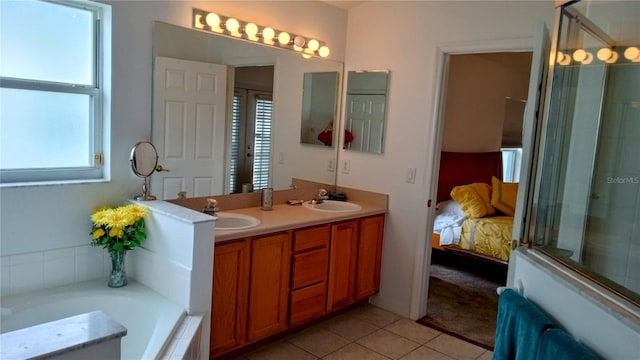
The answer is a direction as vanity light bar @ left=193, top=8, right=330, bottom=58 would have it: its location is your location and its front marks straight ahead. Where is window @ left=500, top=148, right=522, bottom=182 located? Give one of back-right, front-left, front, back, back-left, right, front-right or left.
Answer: left

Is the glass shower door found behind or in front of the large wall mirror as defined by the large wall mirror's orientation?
in front

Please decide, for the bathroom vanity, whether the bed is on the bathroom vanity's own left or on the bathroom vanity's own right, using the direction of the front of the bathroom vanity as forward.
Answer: on the bathroom vanity's own left

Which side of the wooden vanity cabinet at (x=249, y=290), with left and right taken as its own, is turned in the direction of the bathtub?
right

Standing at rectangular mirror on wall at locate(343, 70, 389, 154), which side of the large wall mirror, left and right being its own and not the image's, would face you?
left

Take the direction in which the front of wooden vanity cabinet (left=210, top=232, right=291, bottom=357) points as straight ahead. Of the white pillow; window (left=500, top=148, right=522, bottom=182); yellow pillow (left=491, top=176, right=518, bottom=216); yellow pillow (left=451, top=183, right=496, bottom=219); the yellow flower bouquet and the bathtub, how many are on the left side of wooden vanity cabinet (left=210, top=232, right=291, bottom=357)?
4

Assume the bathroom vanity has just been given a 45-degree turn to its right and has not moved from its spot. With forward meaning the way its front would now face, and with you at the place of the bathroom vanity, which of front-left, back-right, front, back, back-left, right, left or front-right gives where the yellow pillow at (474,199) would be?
back-left

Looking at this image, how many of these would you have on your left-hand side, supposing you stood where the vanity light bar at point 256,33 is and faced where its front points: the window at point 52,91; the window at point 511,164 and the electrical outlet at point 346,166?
2

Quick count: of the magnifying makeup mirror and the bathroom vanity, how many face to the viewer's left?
0

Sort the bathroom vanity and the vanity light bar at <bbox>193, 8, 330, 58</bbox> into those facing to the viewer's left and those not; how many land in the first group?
0
